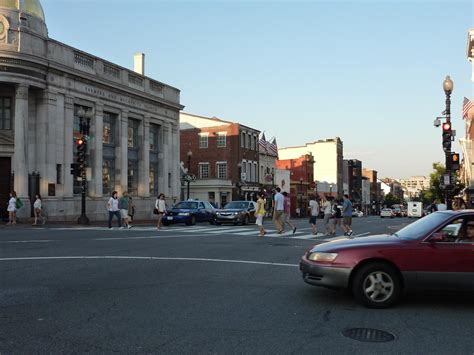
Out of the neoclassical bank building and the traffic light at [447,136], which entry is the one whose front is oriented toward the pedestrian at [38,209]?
the neoclassical bank building

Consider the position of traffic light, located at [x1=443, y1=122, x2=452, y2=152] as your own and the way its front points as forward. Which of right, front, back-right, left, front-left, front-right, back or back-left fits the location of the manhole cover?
front

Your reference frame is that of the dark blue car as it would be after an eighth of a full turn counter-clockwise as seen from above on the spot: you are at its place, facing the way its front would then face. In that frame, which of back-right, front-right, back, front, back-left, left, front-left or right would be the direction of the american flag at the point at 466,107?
left

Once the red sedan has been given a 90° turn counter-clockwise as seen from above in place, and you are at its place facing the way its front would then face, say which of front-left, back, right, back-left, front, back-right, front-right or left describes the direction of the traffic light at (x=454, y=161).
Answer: back

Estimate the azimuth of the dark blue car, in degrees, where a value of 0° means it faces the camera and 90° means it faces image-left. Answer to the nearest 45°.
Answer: approximately 45°

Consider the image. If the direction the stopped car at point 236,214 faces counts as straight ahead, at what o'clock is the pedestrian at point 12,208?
The pedestrian is roughly at 1 o'clock from the stopped car.

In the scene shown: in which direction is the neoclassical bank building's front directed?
toward the camera

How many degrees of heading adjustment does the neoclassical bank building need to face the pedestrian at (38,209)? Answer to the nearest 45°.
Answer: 0° — it already faces them

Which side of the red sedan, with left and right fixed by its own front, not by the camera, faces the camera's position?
left

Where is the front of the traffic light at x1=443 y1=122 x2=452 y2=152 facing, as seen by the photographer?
facing the viewer

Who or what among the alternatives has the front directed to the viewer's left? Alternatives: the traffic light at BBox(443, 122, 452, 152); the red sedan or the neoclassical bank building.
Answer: the red sedan

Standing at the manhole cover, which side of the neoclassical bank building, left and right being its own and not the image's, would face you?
front

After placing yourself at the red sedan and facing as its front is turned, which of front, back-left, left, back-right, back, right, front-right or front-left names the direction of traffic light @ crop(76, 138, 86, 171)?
front-right
